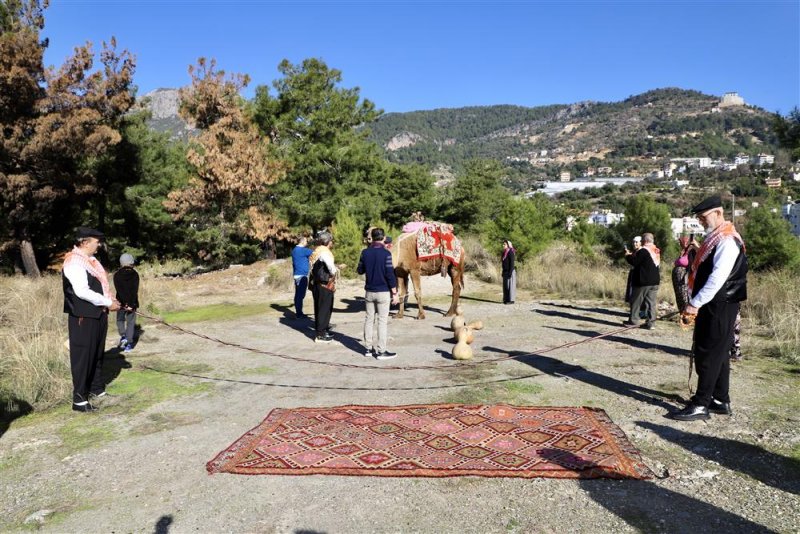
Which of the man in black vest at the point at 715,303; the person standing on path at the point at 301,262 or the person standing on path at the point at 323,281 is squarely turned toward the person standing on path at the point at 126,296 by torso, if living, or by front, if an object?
the man in black vest

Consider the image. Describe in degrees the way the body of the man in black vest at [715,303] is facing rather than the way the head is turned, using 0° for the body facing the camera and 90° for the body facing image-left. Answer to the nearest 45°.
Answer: approximately 90°

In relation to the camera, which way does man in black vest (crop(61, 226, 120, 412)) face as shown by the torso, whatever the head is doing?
to the viewer's right

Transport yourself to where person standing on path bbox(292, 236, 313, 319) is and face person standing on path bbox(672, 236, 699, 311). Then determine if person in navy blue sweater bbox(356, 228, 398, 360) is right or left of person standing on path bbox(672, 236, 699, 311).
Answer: right

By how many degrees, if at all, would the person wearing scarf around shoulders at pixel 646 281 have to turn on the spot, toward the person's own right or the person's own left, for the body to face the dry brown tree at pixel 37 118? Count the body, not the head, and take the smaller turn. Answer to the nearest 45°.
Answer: approximately 45° to the person's own left

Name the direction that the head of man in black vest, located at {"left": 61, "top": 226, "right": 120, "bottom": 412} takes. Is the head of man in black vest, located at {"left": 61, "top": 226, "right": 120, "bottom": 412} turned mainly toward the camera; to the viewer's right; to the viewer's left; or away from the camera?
to the viewer's right

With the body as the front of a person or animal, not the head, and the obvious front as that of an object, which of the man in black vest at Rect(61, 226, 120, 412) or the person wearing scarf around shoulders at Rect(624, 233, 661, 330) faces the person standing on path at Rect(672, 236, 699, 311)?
the man in black vest

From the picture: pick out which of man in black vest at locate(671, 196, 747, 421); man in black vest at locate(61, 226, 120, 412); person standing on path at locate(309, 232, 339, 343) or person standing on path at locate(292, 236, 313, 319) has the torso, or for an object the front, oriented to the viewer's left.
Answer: man in black vest at locate(671, 196, 747, 421)
